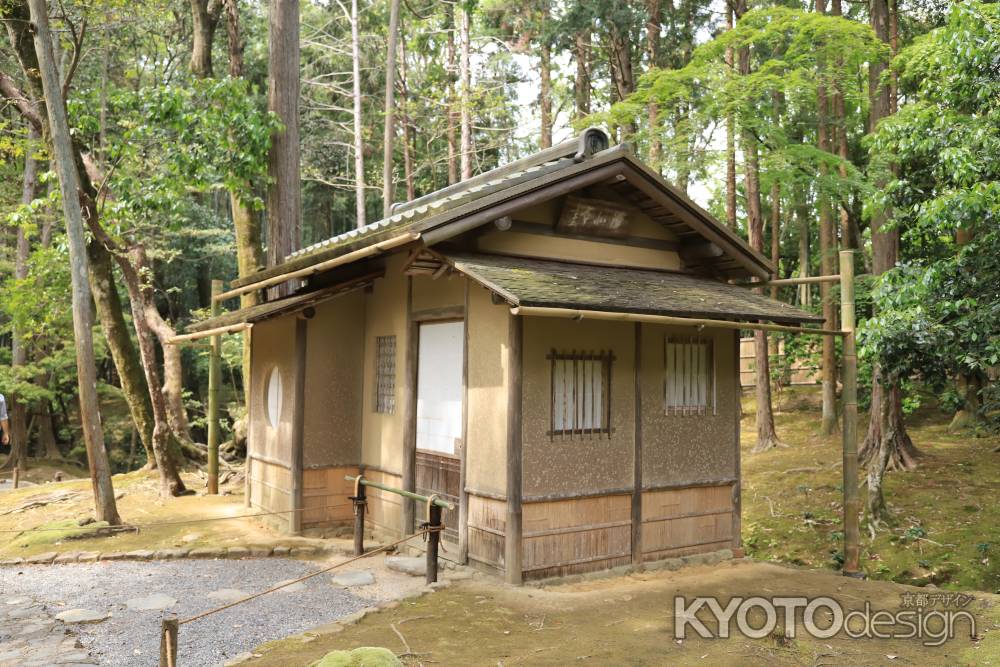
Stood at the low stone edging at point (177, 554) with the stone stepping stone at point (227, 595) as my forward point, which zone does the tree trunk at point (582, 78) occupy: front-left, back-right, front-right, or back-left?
back-left

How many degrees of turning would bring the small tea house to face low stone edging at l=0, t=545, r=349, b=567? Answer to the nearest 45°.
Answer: approximately 45° to its right

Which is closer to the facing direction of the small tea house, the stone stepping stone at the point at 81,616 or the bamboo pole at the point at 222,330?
the stone stepping stone

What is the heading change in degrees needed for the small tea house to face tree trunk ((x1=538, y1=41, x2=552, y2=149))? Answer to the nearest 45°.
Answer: approximately 135° to its right

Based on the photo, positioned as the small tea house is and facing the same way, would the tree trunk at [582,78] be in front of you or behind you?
behind
